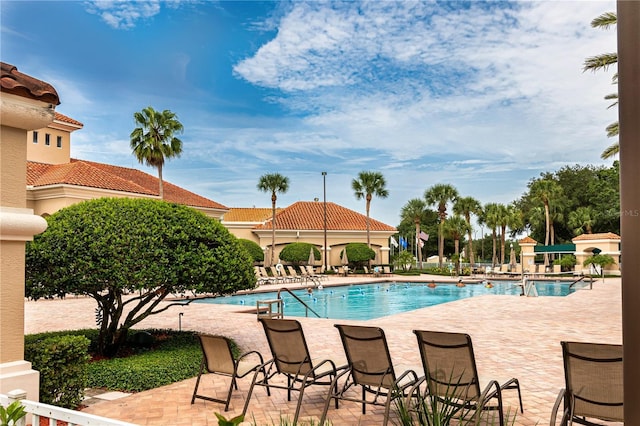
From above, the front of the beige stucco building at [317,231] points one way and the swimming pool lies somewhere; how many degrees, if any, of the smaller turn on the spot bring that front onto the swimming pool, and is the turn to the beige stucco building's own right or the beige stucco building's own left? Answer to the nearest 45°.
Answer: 0° — it already faces it

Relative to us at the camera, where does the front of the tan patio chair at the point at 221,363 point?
facing away from the viewer and to the right of the viewer

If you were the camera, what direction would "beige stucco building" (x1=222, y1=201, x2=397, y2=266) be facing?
facing the viewer

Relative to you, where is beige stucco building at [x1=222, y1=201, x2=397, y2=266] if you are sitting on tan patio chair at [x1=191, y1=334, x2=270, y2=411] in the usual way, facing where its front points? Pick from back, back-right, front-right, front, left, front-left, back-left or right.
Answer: front-left

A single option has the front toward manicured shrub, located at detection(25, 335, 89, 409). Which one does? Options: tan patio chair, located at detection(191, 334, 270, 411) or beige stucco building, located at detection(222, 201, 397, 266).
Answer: the beige stucco building

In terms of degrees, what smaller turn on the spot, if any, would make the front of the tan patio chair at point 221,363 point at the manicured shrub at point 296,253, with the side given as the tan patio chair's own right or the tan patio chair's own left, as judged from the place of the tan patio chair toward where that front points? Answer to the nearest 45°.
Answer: approximately 45° to the tan patio chair's own left

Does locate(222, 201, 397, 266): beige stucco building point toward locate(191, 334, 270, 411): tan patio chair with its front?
yes

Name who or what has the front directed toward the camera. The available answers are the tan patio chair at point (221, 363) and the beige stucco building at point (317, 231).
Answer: the beige stucco building

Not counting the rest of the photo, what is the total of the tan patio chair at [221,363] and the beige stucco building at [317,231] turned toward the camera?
1

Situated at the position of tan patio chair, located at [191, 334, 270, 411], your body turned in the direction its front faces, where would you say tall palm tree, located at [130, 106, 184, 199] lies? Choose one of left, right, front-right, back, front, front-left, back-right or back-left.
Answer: front-left

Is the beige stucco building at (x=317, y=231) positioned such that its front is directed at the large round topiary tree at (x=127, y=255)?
yes

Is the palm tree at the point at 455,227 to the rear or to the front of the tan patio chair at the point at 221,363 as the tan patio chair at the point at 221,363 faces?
to the front

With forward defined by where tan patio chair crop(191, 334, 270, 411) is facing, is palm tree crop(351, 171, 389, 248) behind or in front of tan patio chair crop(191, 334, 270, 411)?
in front

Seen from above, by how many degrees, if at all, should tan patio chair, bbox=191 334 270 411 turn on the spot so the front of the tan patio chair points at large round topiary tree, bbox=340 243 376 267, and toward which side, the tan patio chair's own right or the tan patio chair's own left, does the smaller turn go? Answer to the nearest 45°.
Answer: approximately 45° to the tan patio chair's own left

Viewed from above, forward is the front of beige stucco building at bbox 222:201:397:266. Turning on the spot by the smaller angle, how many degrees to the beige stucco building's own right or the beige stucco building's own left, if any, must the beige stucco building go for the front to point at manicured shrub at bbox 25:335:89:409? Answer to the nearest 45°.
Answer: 0° — it already faces it
